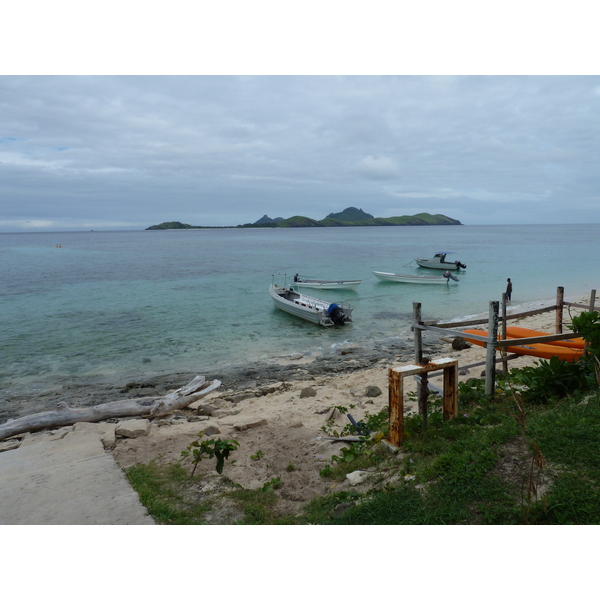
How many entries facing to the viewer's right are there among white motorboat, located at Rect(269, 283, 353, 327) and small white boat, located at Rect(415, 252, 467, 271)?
0

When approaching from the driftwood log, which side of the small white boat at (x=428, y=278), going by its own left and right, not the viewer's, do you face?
left

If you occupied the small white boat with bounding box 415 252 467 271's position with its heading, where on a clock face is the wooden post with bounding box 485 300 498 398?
The wooden post is roughly at 9 o'clock from the small white boat.

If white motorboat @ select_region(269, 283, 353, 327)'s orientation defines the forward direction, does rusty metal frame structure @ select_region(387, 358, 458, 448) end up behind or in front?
behind

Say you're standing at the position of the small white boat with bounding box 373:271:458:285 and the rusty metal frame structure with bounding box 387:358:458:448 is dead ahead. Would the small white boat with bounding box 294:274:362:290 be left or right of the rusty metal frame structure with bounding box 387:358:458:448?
right

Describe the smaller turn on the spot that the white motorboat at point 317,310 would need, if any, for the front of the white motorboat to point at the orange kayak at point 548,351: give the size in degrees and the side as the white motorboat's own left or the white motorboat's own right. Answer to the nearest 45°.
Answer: approximately 135° to the white motorboat's own left

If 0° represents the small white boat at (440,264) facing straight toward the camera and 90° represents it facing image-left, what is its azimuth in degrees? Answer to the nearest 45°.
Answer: approximately 90°

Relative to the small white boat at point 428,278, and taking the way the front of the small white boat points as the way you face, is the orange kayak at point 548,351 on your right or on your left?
on your left

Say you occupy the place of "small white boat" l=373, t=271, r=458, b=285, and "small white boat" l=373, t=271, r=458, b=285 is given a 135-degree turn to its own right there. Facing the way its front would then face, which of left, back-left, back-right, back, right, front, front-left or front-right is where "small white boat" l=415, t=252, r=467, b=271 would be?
front-left

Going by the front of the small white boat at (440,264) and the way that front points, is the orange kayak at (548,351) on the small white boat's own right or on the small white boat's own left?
on the small white boat's own left

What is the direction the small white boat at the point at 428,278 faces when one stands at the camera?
facing to the left of the viewer

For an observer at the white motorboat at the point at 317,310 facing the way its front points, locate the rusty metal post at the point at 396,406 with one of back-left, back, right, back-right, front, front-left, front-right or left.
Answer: back-left
